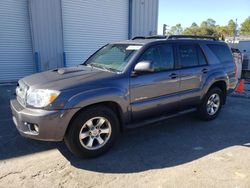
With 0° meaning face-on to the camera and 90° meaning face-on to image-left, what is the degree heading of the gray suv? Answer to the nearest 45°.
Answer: approximately 45°

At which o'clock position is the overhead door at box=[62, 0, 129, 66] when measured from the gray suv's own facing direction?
The overhead door is roughly at 4 o'clock from the gray suv.

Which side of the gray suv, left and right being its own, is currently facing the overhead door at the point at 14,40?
right

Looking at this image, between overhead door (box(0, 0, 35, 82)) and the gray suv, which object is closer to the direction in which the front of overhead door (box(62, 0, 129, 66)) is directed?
the gray suv

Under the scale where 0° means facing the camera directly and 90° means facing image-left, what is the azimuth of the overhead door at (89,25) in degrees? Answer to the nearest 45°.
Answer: approximately 0°

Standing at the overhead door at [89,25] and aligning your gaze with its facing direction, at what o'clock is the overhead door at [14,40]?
the overhead door at [14,40] is roughly at 2 o'clock from the overhead door at [89,25].
